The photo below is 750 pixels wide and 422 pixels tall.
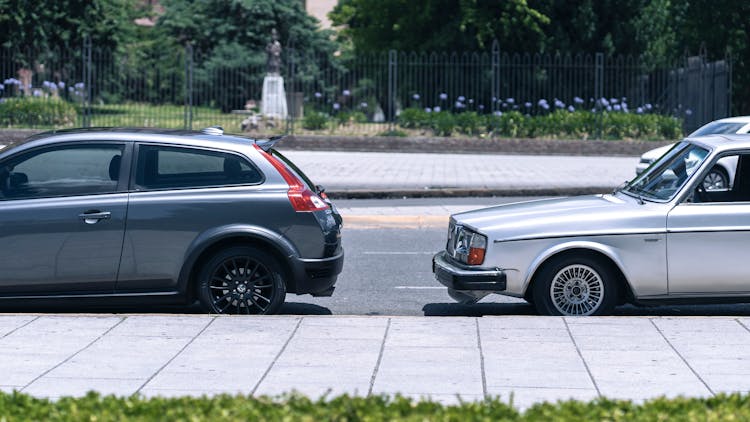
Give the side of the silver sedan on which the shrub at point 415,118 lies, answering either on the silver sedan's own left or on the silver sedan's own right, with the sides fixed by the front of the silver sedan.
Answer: on the silver sedan's own right

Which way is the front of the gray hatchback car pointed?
to the viewer's left

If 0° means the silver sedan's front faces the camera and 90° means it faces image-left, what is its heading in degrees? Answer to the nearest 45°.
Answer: approximately 90°

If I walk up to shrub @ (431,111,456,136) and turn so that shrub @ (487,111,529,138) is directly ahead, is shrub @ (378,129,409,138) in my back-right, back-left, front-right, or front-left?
back-right

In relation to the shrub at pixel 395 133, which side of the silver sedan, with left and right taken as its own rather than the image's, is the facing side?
right

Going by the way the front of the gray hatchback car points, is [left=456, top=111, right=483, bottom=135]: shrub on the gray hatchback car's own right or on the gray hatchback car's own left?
on the gray hatchback car's own right

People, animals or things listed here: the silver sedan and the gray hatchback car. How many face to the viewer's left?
2

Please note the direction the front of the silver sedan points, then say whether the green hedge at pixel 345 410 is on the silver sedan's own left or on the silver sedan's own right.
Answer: on the silver sedan's own left

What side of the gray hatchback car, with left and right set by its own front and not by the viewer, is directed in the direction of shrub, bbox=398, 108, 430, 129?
right

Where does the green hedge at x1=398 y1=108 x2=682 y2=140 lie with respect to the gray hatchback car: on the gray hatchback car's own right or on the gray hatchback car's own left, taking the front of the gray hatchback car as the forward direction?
on the gray hatchback car's own right
